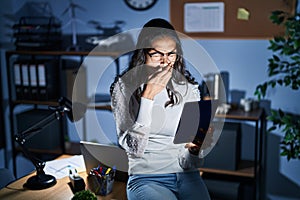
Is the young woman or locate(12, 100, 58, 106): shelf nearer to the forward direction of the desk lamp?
the young woman

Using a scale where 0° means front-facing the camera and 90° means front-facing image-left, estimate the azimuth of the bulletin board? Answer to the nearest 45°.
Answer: approximately 0°

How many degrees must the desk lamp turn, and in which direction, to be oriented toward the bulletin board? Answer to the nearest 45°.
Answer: approximately 45° to its left

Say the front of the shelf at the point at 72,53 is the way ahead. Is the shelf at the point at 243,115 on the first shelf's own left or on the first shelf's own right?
on the first shelf's own left

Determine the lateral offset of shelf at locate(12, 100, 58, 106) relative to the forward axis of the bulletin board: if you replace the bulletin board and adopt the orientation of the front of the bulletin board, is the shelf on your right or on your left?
on your right

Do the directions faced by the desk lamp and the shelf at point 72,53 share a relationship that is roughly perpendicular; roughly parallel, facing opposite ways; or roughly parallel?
roughly perpendicular

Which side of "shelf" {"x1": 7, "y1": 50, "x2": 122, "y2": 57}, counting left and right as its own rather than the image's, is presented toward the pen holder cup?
front

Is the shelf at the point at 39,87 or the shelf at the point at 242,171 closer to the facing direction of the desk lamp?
the shelf at the point at 242,171

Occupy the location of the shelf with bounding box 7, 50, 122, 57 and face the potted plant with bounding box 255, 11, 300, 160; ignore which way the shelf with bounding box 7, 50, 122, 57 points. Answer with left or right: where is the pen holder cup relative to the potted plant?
right

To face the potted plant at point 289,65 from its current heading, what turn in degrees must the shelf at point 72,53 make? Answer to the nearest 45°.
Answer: approximately 45° to its left

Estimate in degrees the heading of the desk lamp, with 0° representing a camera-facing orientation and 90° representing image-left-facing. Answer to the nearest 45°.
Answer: approximately 270°
